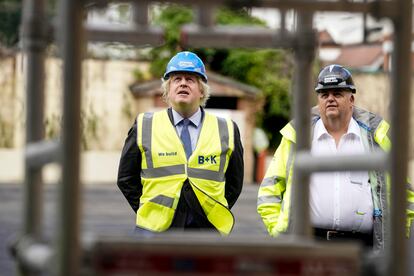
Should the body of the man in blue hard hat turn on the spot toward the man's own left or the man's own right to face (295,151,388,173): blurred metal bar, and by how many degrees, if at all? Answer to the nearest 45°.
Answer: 0° — they already face it

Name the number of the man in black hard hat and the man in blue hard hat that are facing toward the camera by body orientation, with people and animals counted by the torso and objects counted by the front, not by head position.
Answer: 2

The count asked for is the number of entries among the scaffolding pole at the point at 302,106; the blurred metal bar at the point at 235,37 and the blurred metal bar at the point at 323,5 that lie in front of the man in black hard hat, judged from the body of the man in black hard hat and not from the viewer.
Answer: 3

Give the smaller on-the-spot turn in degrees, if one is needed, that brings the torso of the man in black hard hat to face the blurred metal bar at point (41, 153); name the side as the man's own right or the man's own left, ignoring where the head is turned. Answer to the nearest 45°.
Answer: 0° — they already face it

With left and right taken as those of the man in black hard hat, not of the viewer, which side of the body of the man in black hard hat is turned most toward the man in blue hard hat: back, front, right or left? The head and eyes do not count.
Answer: right

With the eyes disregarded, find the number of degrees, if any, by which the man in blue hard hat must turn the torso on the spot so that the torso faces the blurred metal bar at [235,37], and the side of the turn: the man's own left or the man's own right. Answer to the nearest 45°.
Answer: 0° — they already face it

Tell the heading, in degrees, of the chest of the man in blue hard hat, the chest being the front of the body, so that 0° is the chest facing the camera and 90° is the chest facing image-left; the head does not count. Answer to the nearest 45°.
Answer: approximately 0°

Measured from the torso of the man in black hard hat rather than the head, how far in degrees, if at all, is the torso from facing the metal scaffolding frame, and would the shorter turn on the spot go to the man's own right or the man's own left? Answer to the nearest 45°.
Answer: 0° — they already face it

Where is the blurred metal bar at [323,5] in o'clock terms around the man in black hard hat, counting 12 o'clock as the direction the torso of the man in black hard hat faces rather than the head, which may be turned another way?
The blurred metal bar is roughly at 12 o'clock from the man in black hard hat.
